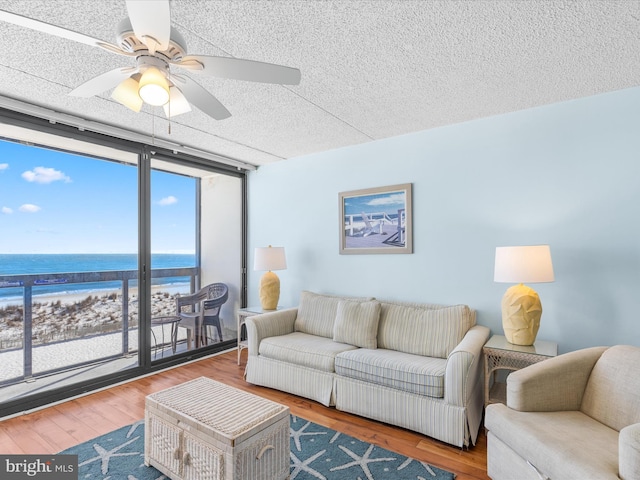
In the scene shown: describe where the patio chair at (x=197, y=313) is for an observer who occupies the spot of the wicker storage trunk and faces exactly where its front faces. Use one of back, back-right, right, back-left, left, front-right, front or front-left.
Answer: back-right

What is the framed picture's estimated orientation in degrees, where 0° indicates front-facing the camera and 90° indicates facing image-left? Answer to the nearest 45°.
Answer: approximately 45°

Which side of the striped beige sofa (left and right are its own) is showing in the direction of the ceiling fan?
front

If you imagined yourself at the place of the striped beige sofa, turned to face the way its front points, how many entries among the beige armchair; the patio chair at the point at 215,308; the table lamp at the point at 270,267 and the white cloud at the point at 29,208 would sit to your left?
1

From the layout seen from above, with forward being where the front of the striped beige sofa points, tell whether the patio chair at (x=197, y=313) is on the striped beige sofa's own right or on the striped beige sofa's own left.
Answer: on the striped beige sofa's own right

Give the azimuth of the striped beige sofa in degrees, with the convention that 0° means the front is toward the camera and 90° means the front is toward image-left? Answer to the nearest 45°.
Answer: approximately 45°

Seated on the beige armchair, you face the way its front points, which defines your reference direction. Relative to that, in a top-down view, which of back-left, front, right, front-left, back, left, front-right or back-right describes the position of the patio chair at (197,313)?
front-right

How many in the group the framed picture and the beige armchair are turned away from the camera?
0

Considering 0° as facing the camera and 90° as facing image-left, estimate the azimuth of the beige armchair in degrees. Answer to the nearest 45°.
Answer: approximately 45°

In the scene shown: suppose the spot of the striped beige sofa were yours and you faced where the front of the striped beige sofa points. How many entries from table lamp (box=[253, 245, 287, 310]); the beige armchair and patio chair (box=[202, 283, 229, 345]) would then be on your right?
2

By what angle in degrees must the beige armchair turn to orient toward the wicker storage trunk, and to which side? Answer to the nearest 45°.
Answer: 0° — it already faces it

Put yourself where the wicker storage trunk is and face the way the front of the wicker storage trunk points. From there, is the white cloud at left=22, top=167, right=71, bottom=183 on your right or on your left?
on your right

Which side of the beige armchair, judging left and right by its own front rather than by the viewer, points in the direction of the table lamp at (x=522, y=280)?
right

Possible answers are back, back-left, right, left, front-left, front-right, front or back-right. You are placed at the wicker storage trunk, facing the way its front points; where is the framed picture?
back

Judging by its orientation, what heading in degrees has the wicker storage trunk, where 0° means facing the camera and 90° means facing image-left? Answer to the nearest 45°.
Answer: approximately 45°

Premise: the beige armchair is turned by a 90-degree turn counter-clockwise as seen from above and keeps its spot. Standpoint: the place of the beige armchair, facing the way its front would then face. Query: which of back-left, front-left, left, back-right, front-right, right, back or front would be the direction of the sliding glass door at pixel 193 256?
back-right
